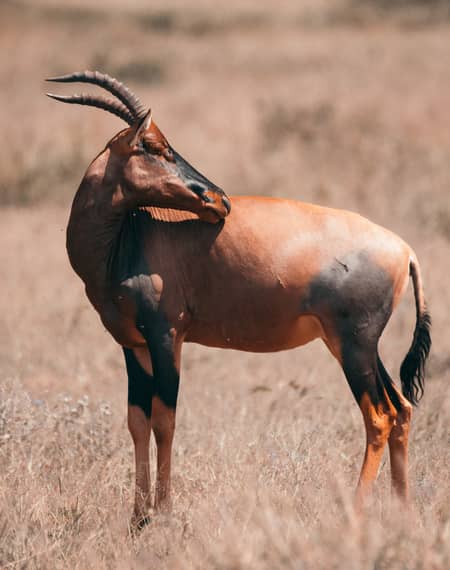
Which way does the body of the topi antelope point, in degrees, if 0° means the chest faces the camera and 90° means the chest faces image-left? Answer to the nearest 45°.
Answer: approximately 90°
